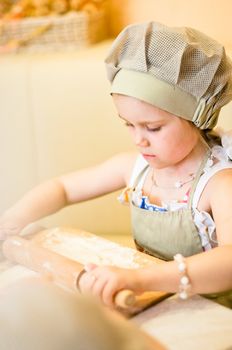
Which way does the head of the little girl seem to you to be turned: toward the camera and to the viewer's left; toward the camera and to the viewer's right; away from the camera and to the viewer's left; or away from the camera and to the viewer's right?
toward the camera and to the viewer's left

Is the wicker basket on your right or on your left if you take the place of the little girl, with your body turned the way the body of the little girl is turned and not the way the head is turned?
on your right

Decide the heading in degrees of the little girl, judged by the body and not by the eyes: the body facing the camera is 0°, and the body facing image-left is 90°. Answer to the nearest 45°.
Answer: approximately 45°
